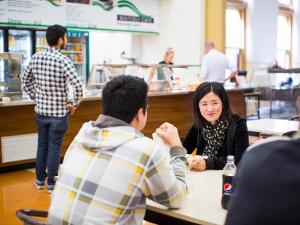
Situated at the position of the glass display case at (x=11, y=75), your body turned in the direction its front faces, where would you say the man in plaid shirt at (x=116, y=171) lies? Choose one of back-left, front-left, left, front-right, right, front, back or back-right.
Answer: front

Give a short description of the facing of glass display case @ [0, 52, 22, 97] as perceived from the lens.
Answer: facing the viewer

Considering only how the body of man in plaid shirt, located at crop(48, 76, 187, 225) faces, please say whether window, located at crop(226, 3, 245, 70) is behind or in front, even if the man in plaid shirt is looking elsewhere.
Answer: in front

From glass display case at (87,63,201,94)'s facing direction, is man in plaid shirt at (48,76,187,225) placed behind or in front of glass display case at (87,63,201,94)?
in front

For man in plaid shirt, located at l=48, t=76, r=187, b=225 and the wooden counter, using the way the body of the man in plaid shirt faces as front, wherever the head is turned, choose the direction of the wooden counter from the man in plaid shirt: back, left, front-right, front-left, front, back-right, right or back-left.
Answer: front-left

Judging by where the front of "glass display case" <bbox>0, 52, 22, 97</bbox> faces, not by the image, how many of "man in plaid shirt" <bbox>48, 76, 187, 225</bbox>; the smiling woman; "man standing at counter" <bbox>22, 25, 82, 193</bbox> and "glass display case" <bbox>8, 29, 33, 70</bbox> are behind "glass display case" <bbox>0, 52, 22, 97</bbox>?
1

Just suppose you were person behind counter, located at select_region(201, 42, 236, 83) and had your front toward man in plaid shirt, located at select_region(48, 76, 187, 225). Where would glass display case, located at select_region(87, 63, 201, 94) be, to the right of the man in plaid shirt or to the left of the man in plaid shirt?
right

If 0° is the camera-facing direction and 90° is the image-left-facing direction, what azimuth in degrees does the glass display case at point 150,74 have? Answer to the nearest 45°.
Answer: approximately 0°

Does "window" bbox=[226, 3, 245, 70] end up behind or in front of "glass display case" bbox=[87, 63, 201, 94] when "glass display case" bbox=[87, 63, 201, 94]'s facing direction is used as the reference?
behind

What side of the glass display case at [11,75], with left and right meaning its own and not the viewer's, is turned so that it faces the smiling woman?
front

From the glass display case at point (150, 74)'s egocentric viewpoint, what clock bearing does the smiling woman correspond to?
The smiling woman is roughly at 12 o'clock from the glass display case.

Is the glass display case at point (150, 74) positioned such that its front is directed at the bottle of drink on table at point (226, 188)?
yes
